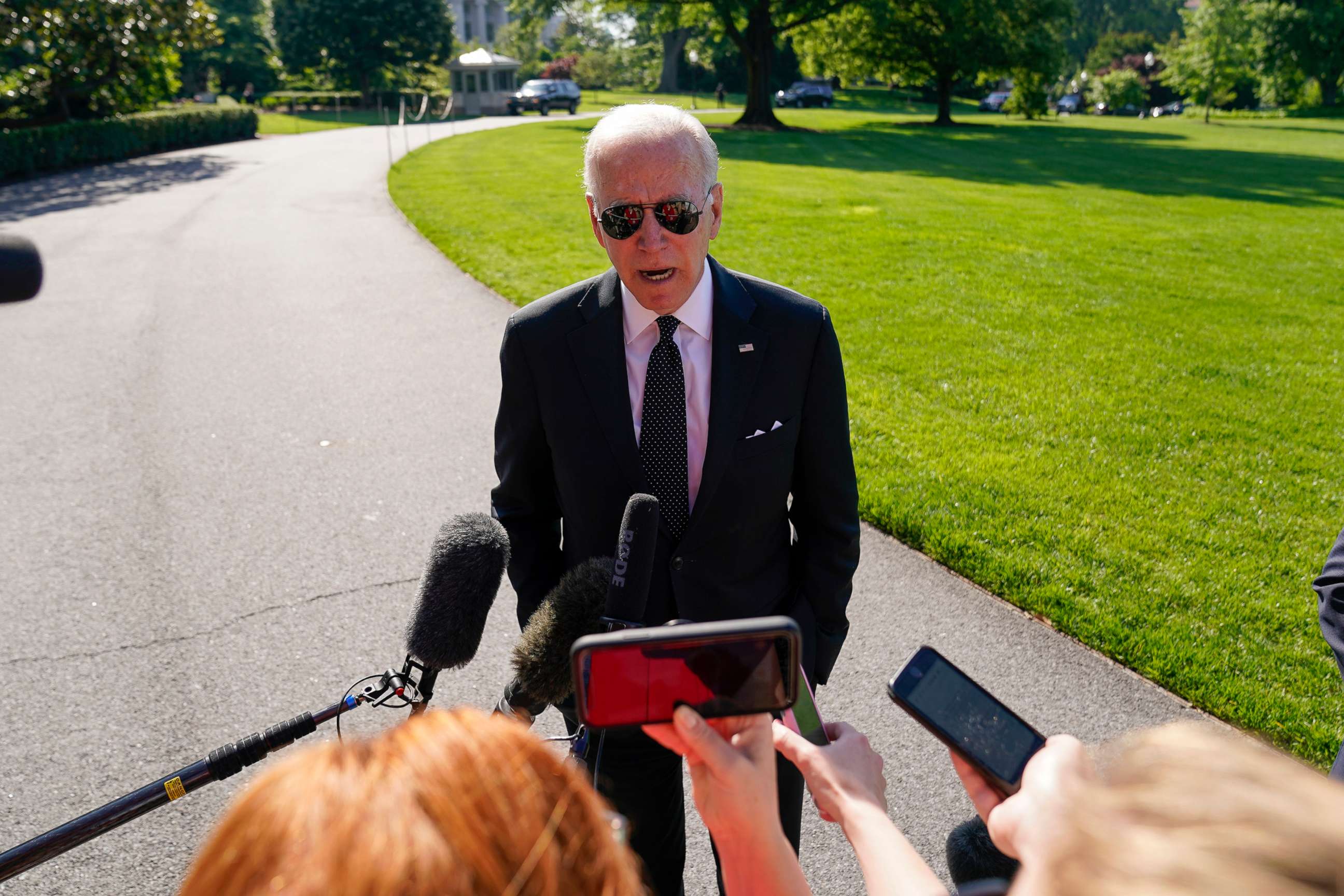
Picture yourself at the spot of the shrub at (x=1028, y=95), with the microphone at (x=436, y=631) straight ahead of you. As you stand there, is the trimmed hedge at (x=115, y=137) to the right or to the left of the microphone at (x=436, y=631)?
right

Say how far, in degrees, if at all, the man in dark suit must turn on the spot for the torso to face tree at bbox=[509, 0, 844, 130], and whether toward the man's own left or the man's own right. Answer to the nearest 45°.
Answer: approximately 180°

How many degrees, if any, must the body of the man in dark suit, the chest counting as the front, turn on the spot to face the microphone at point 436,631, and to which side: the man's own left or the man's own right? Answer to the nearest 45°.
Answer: approximately 45° to the man's own right

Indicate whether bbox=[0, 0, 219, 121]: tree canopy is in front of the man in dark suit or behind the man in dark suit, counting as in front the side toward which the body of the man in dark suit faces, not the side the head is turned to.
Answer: behind

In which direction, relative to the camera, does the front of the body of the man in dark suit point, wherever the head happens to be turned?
toward the camera

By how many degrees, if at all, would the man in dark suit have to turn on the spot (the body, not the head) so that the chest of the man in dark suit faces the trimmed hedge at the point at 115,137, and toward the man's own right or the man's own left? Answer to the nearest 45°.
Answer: approximately 135° to the man's own right

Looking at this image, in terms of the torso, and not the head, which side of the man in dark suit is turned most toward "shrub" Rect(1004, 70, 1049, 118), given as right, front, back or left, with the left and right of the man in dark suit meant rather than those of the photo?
back

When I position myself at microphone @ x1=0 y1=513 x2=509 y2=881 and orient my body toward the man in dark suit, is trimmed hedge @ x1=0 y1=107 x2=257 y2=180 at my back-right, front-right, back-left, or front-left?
front-left
